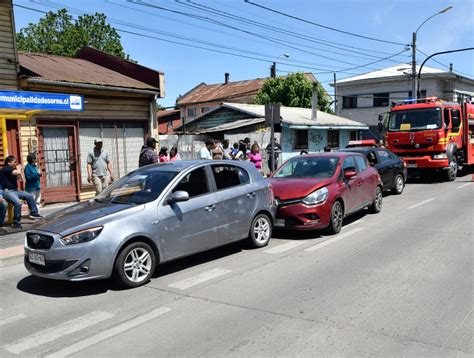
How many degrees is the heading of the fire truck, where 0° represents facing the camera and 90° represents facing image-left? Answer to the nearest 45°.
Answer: approximately 45°

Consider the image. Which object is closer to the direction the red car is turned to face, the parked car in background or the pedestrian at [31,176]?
the pedestrian

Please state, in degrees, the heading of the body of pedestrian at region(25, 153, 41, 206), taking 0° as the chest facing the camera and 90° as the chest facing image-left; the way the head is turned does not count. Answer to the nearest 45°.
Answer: approximately 270°

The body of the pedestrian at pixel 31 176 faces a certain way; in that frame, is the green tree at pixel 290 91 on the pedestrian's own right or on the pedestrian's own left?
on the pedestrian's own left

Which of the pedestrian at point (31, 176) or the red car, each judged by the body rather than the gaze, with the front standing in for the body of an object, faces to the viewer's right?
the pedestrian

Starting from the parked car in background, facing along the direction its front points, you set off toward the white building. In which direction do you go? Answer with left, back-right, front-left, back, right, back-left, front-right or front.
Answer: back-right

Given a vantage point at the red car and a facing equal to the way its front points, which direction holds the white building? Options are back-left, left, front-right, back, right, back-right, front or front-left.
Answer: back-right

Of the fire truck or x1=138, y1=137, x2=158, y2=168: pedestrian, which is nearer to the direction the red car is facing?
the pedestrian

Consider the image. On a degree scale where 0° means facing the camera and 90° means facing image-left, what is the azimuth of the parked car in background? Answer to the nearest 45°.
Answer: approximately 45°

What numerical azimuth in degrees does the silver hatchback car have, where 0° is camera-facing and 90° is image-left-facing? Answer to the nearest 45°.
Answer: approximately 45°

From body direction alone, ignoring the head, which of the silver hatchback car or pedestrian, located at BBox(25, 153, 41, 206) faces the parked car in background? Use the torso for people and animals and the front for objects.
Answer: the pedestrian

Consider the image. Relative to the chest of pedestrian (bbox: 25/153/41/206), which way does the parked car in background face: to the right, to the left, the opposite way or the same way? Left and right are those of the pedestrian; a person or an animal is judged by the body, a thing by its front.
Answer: the opposite way

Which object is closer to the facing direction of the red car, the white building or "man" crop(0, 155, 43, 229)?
the man
